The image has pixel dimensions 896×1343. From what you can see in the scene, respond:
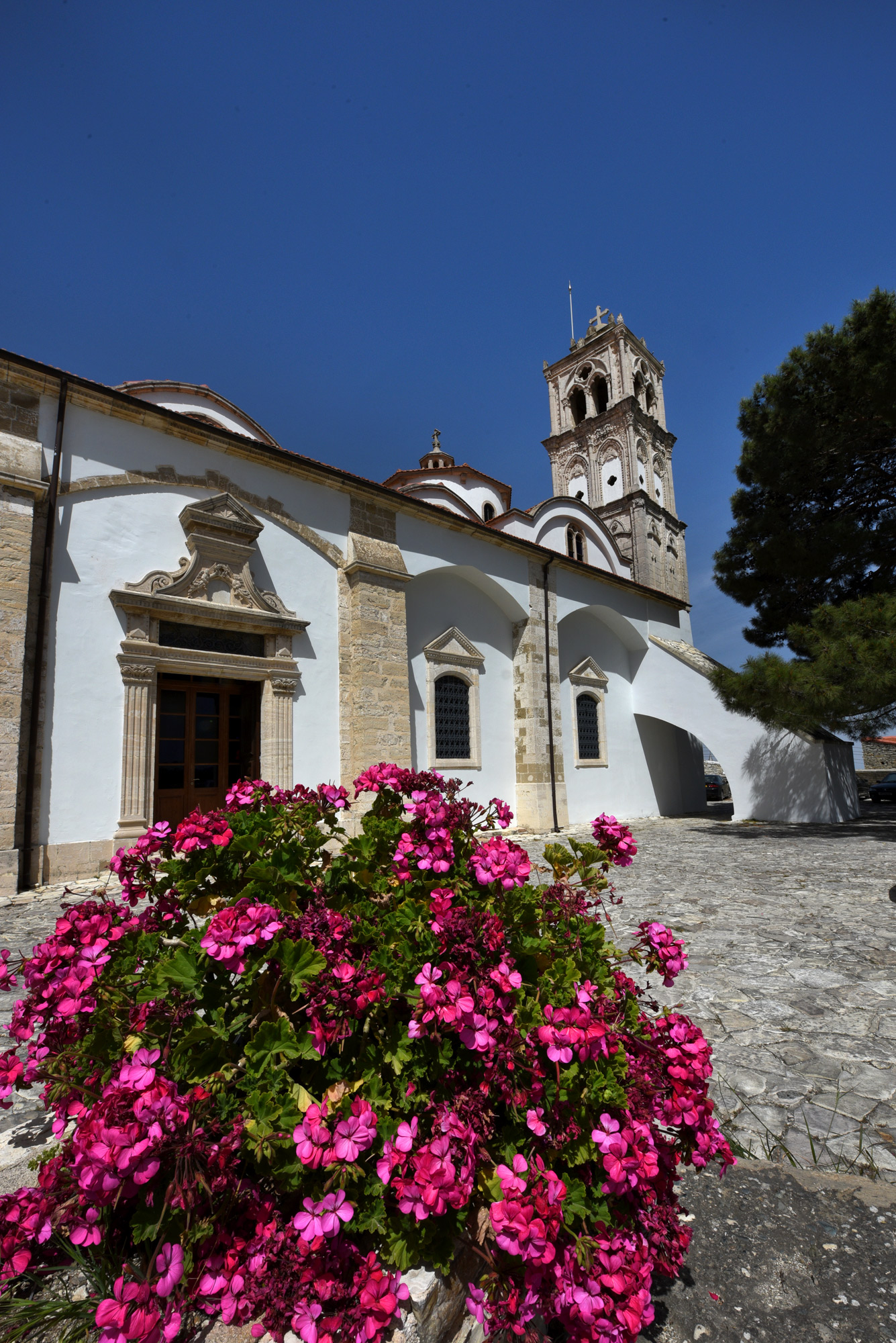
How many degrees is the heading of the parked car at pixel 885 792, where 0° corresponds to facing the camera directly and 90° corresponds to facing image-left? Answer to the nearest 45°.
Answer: approximately 45°

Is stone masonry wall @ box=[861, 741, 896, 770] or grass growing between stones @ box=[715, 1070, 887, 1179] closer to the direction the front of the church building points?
the grass growing between stones

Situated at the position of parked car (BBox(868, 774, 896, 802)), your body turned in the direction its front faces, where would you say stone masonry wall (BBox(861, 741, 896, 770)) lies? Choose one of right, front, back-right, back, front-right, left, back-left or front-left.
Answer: back-right

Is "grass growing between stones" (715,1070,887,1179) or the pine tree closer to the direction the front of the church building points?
the grass growing between stones

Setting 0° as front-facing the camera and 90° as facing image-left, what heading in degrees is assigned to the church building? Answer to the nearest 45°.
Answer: approximately 315°
